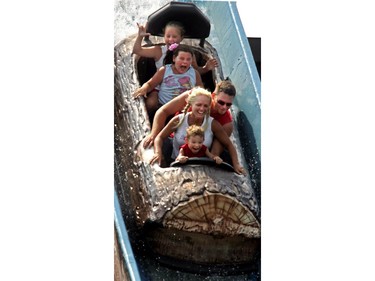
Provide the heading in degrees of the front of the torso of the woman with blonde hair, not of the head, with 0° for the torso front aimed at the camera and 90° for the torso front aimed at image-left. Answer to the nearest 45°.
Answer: approximately 0°
